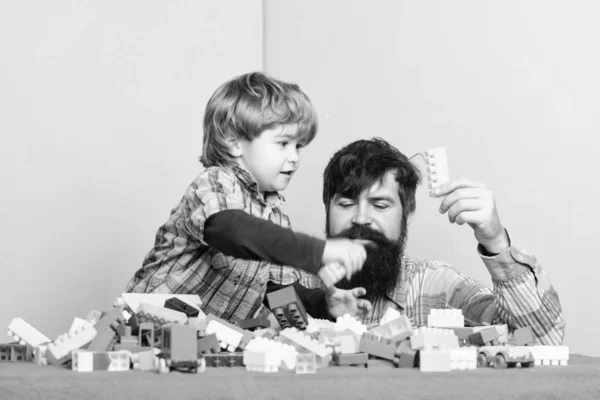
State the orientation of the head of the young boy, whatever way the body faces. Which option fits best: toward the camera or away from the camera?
toward the camera

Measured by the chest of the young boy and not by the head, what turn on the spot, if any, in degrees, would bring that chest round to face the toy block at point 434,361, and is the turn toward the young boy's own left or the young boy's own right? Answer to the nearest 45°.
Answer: approximately 90° to the young boy's own right

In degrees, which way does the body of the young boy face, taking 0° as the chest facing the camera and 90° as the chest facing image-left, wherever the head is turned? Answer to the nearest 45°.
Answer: approximately 270°
